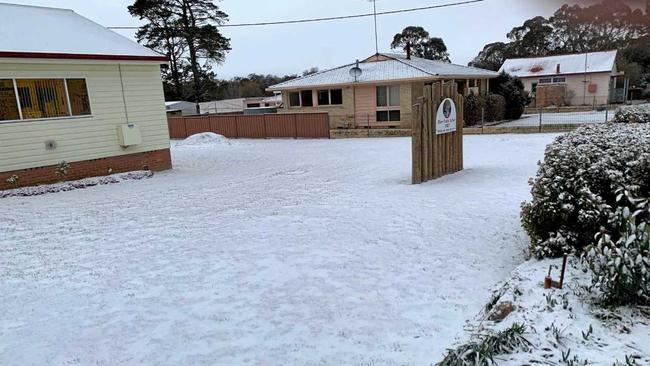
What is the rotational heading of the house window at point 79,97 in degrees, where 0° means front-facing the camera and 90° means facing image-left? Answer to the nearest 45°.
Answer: approximately 315°

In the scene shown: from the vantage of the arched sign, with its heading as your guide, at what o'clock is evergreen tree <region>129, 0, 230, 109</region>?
The evergreen tree is roughly at 6 o'clock from the arched sign.

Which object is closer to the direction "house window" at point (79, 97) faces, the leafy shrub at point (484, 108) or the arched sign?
the arched sign

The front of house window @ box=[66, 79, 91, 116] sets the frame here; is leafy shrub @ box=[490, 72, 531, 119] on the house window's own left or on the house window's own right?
on the house window's own left

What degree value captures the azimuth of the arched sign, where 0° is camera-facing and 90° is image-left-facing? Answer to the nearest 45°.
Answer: approximately 315°

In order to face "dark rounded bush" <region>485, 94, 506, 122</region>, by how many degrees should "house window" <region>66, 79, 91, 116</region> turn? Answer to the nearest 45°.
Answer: approximately 45° to its left

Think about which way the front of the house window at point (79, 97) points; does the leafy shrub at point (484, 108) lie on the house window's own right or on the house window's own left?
on the house window's own left

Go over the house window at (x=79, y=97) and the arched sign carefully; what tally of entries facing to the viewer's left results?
0

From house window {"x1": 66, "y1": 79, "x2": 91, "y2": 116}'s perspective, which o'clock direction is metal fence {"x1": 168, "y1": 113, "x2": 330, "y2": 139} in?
The metal fence is roughly at 9 o'clock from the house window.

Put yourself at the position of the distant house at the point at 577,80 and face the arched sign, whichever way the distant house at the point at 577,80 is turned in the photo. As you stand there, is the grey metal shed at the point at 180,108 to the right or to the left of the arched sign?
right

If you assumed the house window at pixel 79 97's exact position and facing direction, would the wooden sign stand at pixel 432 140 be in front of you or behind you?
in front

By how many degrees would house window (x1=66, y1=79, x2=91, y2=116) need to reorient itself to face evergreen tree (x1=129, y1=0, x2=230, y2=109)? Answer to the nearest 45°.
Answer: approximately 135° to its left

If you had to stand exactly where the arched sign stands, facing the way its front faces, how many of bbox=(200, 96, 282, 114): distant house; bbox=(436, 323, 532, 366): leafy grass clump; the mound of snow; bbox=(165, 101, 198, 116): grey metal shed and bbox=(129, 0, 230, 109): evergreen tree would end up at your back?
4

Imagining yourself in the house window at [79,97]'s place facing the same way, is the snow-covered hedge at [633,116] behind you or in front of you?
in front

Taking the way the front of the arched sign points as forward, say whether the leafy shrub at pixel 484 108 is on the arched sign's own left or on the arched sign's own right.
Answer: on the arched sign's own left
